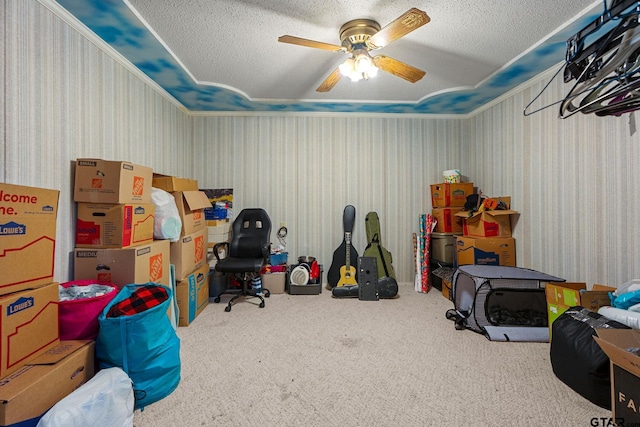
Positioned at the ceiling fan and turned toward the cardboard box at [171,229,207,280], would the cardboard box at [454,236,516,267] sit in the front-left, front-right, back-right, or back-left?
back-right

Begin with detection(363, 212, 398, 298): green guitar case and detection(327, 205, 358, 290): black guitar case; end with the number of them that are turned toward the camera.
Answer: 2

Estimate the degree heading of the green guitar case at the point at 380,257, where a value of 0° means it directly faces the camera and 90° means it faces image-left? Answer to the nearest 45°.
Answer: approximately 0°

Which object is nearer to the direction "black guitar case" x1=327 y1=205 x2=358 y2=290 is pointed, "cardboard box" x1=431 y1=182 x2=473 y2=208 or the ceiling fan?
the ceiling fan

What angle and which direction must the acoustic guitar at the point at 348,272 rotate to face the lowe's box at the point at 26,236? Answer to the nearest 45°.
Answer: approximately 45° to its right

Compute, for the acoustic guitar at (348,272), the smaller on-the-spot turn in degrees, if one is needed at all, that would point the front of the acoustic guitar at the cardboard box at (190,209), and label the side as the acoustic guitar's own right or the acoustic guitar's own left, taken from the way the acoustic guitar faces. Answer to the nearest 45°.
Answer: approximately 45° to the acoustic guitar's own right

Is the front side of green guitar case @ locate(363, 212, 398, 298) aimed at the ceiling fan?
yes

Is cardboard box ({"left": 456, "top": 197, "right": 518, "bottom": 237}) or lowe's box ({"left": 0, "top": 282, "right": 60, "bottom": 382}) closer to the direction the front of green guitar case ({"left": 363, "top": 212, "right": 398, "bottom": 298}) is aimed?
the lowe's box

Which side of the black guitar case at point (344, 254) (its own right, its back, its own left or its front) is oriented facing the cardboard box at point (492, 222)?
left
